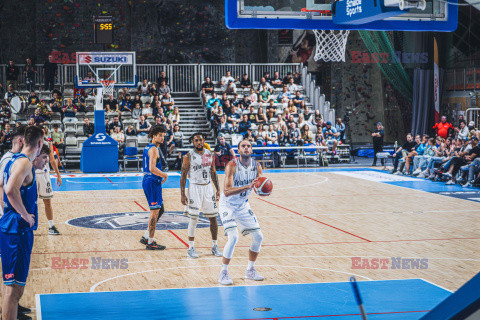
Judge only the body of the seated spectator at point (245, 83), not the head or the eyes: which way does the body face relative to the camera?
toward the camera

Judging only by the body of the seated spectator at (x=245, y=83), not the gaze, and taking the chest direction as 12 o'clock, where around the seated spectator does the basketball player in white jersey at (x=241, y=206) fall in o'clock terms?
The basketball player in white jersey is roughly at 12 o'clock from the seated spectator.

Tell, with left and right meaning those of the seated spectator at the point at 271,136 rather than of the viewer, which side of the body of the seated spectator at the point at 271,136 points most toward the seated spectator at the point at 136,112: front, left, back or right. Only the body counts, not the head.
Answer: right

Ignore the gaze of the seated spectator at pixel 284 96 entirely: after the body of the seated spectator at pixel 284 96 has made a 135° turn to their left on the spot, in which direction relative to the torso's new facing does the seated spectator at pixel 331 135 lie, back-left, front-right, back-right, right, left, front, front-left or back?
right

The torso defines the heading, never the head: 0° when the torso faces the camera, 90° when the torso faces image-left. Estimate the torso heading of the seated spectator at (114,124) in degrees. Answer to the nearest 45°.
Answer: approximately 0°

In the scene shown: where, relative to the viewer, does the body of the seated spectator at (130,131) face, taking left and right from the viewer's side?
facing the viewer

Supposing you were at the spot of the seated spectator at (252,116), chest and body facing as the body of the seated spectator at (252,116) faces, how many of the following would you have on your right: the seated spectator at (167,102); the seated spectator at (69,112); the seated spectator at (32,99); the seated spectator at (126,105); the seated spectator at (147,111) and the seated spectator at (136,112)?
6

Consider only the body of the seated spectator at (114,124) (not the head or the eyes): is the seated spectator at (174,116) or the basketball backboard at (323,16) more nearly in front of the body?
the basketball backboard

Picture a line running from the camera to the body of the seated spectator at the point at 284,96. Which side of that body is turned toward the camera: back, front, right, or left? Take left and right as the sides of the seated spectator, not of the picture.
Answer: front

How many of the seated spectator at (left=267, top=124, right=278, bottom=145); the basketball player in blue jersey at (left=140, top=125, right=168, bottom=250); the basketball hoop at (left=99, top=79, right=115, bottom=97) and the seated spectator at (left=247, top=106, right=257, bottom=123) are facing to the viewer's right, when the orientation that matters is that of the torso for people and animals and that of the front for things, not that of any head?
1
